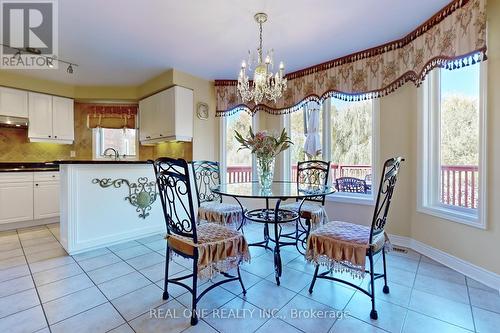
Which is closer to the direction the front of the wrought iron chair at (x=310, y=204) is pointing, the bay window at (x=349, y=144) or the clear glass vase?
the clear glass vase

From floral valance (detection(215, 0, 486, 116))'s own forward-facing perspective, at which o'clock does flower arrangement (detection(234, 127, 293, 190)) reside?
The flower arrangement is roughly at 12 o'clock from the floral valance.

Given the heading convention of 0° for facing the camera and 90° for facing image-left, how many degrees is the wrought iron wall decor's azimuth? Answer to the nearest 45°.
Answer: approximately 0°

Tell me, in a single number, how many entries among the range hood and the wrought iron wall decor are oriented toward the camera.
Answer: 2

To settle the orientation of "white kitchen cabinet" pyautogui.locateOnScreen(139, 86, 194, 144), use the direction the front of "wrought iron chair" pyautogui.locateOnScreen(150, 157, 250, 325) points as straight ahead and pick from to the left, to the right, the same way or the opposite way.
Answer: the opposite way

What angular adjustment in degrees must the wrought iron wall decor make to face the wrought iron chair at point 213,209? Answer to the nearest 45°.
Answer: approximately 45° to its left

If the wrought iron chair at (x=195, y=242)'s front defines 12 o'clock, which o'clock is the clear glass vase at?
The clear glass vase is roughly at 12 o'clock from the wrought iron chair.

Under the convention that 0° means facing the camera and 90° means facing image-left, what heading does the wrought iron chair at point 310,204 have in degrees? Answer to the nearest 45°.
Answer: approximately 45°

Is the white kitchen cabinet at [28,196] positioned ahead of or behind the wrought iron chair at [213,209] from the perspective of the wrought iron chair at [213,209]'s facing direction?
behind

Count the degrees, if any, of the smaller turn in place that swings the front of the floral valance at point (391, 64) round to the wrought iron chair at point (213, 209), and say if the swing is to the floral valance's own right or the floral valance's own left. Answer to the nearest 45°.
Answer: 0° — it already faces it

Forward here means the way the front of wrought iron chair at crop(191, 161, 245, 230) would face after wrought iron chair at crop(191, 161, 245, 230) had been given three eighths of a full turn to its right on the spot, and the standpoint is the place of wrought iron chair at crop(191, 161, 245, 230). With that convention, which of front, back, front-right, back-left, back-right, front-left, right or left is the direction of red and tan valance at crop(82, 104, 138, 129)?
front-right
